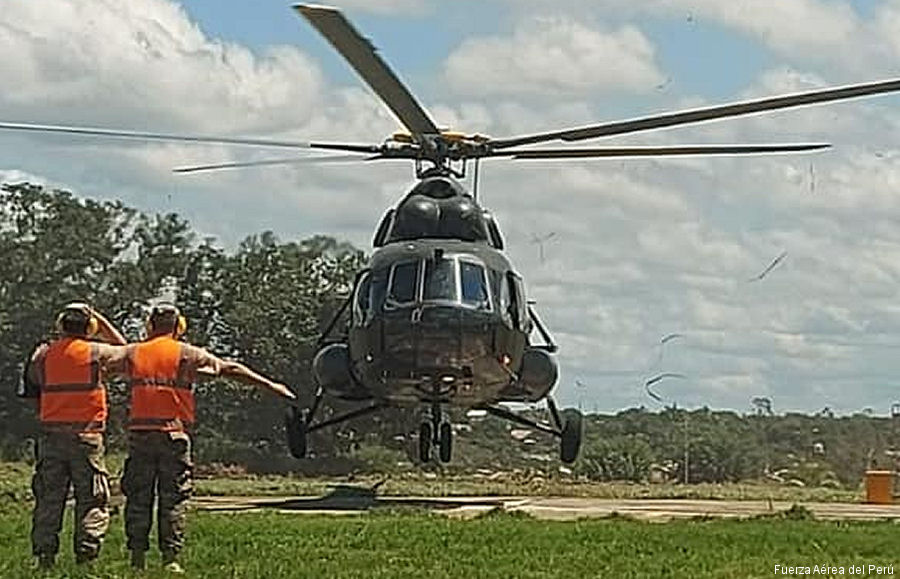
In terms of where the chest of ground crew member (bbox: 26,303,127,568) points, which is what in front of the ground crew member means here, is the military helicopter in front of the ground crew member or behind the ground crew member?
in front

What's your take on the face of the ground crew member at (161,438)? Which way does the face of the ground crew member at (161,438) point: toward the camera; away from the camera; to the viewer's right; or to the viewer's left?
away from the camera

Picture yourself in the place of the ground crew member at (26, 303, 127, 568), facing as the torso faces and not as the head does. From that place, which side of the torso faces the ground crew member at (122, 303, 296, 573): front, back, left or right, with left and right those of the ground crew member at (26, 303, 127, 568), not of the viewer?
right

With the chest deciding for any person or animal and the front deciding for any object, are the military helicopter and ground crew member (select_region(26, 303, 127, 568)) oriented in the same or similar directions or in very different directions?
very different directions

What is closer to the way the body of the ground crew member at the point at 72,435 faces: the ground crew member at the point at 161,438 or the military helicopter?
the military helicopter

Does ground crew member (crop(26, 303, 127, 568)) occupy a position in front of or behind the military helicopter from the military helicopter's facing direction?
in front

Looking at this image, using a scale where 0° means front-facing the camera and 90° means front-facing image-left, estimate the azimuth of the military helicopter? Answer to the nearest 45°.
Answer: approximately 0°

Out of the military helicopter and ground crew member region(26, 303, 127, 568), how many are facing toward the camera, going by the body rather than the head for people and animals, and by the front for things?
1

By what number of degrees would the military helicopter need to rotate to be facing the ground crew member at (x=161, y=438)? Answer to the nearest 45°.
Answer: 0° — it already faces them

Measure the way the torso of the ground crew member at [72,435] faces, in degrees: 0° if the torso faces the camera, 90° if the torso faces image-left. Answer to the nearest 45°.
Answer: approximately 180°
